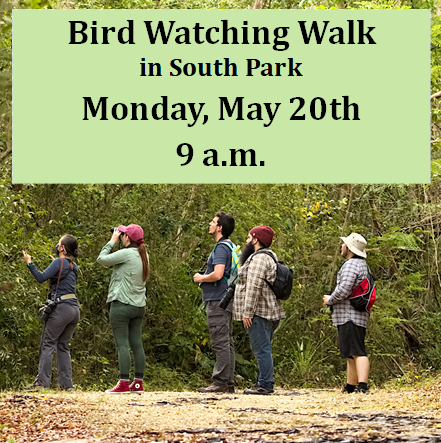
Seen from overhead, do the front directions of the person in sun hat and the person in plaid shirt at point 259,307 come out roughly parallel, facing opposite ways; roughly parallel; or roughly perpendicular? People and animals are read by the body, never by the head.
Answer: roughly parallel

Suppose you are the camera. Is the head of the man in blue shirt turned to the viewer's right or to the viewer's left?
to the viewer's left

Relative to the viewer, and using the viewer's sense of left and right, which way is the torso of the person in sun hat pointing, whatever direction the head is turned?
facing to the left of the viewer

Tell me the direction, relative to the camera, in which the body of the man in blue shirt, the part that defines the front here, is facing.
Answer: to the viewer's left

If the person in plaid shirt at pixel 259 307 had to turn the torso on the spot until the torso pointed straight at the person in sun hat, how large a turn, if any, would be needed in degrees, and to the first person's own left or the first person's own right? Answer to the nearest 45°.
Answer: approximately 180°

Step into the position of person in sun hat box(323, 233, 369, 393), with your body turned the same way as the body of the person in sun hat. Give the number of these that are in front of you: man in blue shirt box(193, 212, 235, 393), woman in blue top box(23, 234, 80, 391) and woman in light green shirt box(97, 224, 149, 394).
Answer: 3

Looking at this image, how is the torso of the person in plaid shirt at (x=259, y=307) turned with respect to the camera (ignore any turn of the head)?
to the viewer's left

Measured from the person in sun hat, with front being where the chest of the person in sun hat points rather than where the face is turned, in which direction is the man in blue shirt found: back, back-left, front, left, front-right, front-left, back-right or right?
front

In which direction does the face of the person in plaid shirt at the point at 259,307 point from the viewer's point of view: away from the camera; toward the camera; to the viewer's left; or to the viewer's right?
to the viewer's left

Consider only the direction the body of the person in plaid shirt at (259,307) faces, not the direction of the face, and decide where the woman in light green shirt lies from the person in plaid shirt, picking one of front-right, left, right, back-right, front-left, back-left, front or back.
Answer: front
